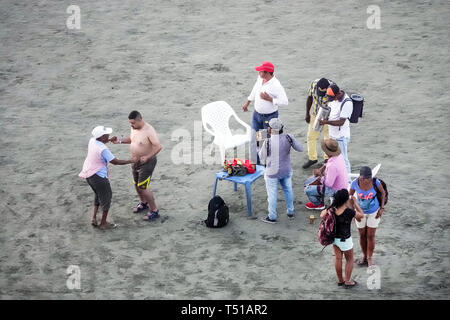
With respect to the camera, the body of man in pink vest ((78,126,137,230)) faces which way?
to the viewer's right

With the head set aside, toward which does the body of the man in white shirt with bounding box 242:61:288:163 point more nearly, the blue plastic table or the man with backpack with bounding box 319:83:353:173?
the blue plastic table

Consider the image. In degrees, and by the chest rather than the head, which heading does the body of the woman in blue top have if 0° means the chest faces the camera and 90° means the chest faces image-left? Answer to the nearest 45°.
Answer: approximately 0°

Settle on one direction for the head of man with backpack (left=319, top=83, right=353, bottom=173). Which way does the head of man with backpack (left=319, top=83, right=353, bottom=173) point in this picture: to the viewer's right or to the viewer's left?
to the viewer's left

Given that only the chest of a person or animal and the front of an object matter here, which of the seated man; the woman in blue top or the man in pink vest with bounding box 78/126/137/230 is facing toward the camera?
the woman in blue top

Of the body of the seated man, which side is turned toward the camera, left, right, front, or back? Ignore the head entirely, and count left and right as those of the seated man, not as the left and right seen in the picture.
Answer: left

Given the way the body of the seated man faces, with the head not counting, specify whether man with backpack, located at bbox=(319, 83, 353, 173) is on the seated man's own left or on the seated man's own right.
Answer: on the seated man's own right

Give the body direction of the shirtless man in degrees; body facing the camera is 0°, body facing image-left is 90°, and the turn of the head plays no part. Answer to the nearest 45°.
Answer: approximately 45°

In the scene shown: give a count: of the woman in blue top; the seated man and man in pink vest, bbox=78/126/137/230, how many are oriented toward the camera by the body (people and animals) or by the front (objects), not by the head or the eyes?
1

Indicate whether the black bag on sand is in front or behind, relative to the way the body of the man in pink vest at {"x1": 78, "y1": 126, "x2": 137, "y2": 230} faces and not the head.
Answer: in front

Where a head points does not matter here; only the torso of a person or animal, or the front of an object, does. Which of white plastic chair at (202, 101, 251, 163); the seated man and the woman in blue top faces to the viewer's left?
the seated man

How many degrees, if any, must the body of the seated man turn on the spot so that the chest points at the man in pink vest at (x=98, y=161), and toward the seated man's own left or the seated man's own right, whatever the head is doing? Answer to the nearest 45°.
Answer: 0° — they already face them

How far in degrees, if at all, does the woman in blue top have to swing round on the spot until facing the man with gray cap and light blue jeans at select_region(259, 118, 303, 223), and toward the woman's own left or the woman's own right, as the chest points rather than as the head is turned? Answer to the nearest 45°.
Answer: approximately 135° to the woman's own right

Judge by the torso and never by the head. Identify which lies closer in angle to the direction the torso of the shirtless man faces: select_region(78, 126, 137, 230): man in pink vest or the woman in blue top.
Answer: the man in pink vest

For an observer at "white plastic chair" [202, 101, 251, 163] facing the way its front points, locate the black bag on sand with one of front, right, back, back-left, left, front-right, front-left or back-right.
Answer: front-right

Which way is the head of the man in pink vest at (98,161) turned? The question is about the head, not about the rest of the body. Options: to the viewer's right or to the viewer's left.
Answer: to the viewer's right
